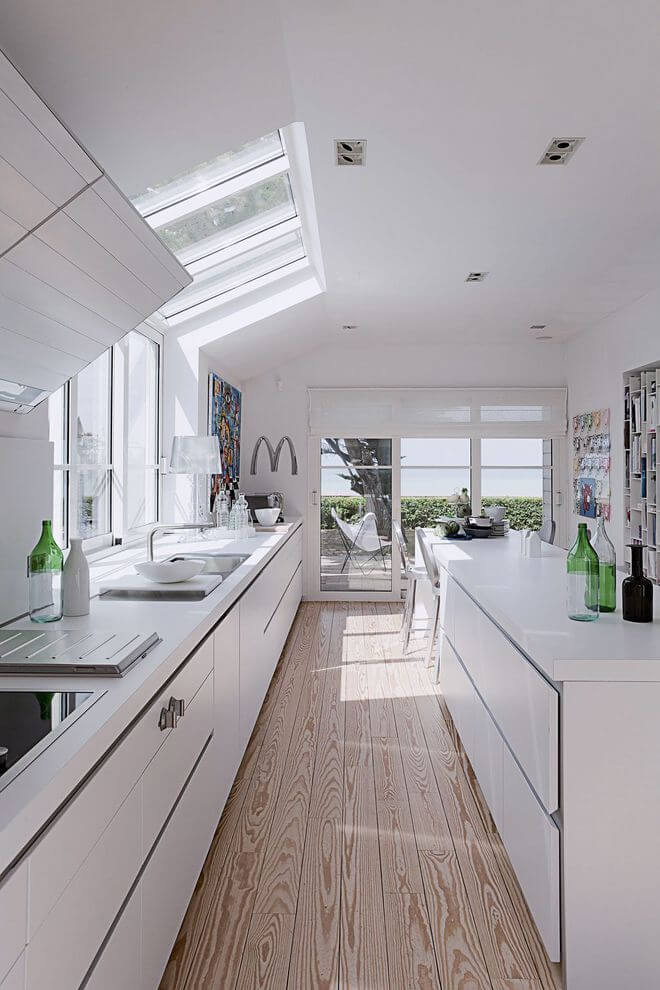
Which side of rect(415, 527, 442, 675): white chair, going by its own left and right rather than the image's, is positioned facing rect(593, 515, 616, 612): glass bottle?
right

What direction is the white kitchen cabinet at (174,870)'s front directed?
to the viewer's right

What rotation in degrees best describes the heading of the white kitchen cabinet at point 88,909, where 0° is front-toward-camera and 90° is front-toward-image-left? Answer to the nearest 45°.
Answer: approximately 270°

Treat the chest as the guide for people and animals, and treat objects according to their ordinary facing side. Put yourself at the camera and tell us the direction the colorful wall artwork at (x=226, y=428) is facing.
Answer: facing to the right of the viewer

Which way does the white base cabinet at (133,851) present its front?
to the viewer's right

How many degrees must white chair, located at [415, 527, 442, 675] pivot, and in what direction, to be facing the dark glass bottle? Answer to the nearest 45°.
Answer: approximately 90° to its right

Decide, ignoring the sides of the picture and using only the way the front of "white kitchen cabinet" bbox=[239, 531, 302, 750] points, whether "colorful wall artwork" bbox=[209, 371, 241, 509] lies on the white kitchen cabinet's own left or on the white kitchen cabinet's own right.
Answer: on the white kitchen cabinet's own left

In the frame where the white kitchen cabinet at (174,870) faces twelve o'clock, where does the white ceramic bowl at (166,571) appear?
The white ceramic bowl is roughly at 9 o'clock from the white kitchen cabinet.

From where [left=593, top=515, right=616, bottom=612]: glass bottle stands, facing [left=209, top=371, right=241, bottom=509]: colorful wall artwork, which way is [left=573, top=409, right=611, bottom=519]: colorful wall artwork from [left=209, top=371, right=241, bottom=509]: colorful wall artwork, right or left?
right

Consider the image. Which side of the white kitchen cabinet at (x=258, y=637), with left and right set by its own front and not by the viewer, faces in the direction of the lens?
right

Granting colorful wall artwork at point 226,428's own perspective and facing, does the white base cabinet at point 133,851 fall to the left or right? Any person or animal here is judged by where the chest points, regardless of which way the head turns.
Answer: on its right

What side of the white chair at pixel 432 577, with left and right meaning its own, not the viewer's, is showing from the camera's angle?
right

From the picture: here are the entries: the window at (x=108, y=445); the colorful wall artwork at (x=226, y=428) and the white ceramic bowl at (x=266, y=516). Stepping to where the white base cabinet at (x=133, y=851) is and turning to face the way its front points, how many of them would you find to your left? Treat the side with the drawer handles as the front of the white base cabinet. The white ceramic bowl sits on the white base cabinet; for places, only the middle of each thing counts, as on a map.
3
